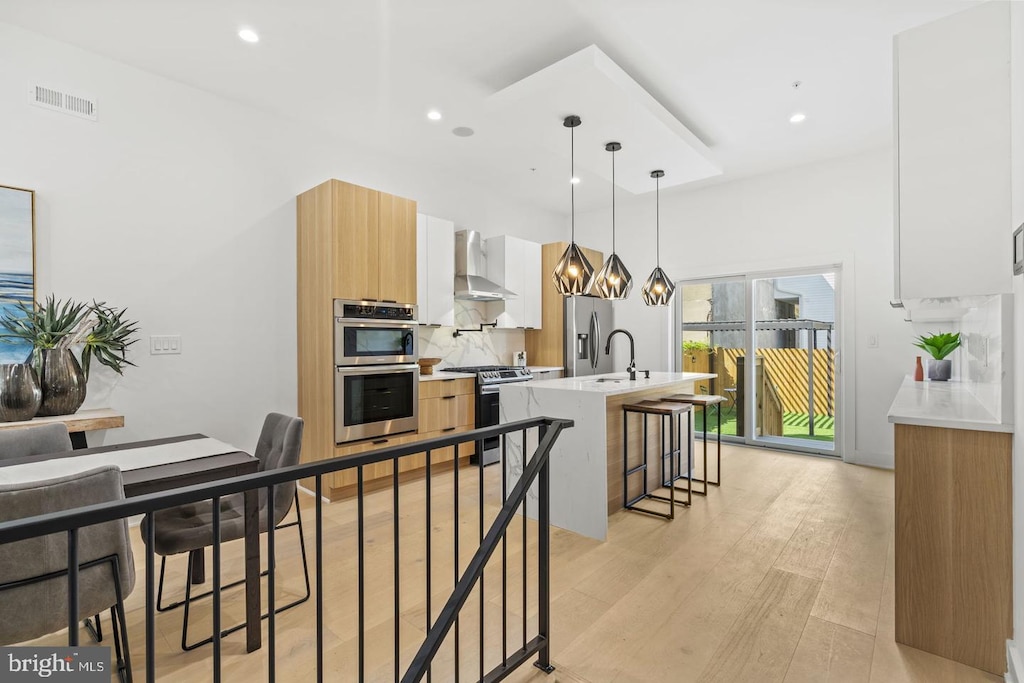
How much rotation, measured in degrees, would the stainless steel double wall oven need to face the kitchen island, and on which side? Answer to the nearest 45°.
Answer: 0° — it already faces it

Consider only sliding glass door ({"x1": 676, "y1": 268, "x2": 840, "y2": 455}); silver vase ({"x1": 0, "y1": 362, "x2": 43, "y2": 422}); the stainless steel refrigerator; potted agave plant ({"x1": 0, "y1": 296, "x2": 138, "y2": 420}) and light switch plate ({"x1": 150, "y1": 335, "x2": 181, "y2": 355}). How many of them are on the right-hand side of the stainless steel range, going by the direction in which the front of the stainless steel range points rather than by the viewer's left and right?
3

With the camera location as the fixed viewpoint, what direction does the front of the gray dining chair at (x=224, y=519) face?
facing the viewer and to the left of the viewer

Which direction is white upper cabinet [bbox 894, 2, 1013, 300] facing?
to the viewer's left

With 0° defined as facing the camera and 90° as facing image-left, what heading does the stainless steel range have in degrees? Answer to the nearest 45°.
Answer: approximately 315°

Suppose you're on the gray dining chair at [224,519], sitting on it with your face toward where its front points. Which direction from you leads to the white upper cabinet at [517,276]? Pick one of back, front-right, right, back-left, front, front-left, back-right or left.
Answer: back

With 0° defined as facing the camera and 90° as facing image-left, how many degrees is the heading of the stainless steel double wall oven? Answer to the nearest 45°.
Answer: approximately 315°

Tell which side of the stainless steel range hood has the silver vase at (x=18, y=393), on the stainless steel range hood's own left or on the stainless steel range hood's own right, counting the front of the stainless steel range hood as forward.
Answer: on the stainless steel range hood's own right
